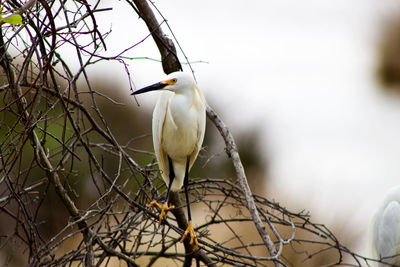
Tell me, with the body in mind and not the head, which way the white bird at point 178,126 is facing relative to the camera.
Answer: toward the camera
